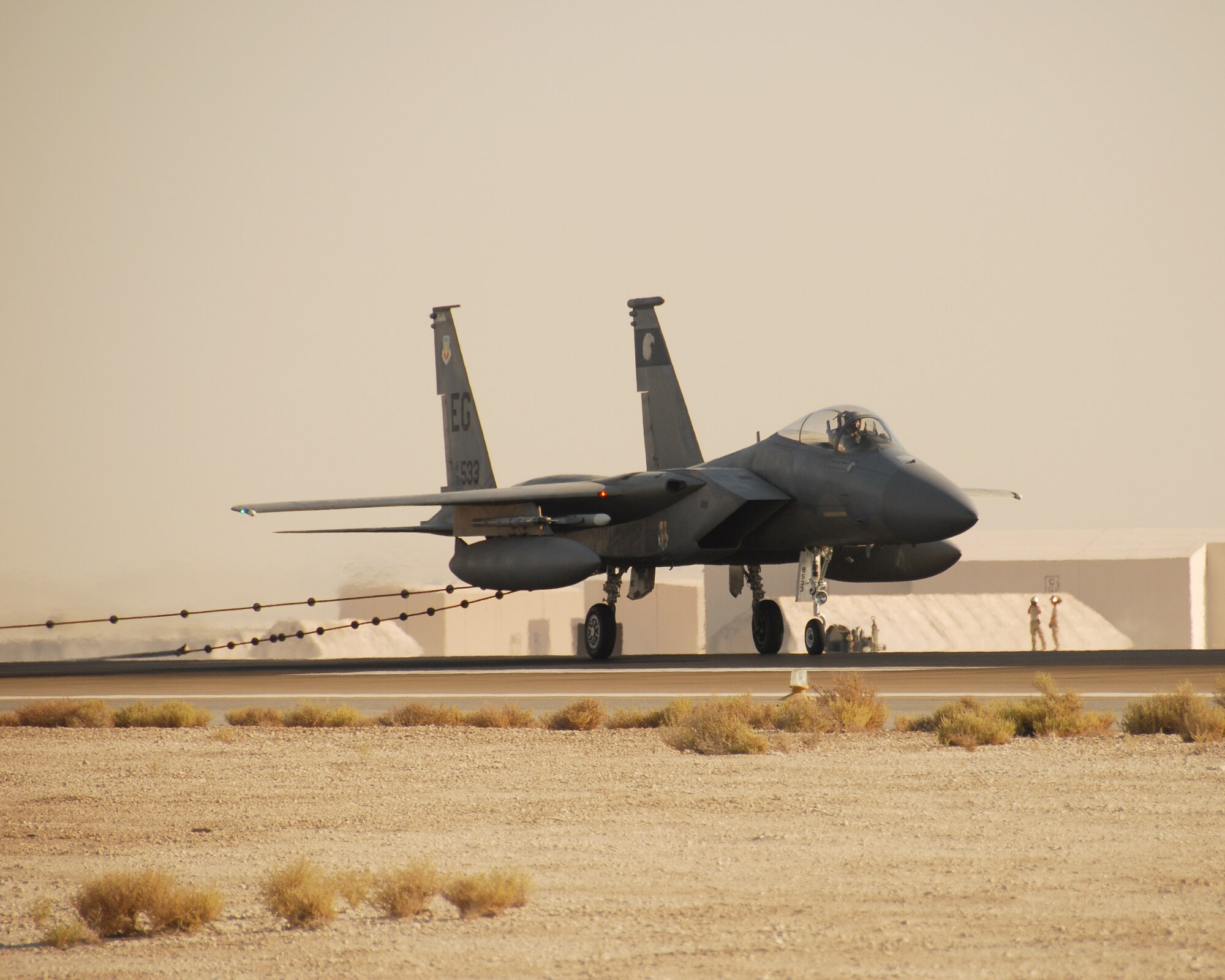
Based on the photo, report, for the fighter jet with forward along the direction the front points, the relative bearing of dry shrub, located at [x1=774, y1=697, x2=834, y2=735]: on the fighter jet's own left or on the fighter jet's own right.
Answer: on the fighter jet's own right

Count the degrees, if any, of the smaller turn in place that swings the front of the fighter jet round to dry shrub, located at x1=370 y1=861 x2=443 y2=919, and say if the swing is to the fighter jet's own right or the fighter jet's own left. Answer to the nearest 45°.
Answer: approximately 45° to the fighter jet's own right

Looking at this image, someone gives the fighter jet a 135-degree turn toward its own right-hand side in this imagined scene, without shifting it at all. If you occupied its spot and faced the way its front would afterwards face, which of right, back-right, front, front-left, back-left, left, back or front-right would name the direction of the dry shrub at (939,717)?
left

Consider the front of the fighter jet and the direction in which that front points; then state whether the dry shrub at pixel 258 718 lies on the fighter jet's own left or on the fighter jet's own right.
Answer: on the fighter jet's own right

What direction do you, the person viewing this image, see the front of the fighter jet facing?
facing the viewer and to the right of the viewer

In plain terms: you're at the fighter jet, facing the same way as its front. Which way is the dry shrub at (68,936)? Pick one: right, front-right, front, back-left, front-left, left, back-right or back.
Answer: front-right

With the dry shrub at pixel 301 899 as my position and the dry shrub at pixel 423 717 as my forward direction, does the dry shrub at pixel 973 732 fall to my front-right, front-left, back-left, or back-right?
front-right

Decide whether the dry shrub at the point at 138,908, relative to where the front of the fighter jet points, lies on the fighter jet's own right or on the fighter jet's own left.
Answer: on the fighter jet's own right

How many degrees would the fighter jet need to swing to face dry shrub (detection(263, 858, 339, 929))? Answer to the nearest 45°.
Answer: approximately 45° to its right

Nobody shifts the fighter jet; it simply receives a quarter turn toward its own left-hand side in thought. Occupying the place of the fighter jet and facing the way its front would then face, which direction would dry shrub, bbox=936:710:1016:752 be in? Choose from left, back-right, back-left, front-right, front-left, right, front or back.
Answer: back-right

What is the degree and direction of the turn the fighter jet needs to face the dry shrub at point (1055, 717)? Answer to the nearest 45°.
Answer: approximately 45° to its right

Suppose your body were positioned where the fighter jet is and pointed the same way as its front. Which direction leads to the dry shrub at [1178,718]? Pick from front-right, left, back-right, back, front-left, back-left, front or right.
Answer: front-right

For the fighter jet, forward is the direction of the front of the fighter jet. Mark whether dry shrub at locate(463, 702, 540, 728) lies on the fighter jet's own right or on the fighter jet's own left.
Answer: on the fighter jet's own right

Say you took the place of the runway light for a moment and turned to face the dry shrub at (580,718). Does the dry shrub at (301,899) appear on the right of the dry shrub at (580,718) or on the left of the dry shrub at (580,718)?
left
